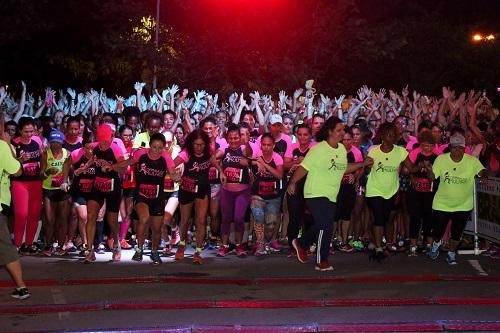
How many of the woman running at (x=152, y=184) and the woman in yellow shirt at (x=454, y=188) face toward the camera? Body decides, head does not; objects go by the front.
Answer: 2

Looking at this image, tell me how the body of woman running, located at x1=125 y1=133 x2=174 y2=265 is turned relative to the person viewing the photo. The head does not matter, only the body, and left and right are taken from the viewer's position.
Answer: facing the viewer

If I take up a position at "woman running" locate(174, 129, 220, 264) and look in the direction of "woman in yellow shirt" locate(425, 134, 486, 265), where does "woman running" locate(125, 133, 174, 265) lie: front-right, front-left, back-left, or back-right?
back-right

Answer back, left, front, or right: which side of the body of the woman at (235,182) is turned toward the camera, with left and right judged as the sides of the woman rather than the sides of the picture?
front

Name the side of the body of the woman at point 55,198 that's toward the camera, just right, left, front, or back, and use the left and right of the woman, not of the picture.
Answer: front

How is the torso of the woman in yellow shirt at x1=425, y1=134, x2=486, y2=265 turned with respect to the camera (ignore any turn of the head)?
toward the camera

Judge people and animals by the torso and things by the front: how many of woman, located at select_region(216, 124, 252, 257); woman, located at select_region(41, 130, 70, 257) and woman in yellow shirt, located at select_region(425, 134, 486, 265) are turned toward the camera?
3

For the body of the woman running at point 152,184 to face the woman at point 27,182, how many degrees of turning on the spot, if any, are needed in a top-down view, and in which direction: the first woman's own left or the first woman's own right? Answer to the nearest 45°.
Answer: approximately 90° to the first woman's own right

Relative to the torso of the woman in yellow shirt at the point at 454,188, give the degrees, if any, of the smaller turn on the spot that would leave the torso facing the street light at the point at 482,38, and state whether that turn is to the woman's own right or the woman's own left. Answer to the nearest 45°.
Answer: approximately 180°
